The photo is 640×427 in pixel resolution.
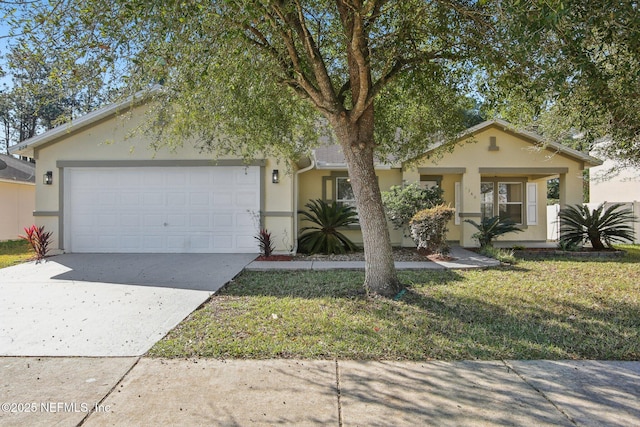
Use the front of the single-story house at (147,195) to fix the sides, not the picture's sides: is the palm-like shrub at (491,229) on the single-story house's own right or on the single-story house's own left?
on the single-story house's own left

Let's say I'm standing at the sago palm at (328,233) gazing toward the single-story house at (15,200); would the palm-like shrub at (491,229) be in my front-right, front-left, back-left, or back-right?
back-right

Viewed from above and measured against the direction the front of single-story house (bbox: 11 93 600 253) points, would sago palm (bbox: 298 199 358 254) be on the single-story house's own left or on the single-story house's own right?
on the single-story house's own left

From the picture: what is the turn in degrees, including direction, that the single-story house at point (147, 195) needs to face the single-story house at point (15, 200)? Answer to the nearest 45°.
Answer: approximately 135° to its right

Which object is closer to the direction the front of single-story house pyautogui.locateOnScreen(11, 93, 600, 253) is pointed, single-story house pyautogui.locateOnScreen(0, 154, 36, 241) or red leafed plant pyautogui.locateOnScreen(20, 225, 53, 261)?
the red leafed plant

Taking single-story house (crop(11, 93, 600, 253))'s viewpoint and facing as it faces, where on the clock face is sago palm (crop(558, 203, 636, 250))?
The sago palm is roughly at 9 o'clock from the single-story house.

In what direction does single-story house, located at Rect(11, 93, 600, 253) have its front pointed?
toward the camera
